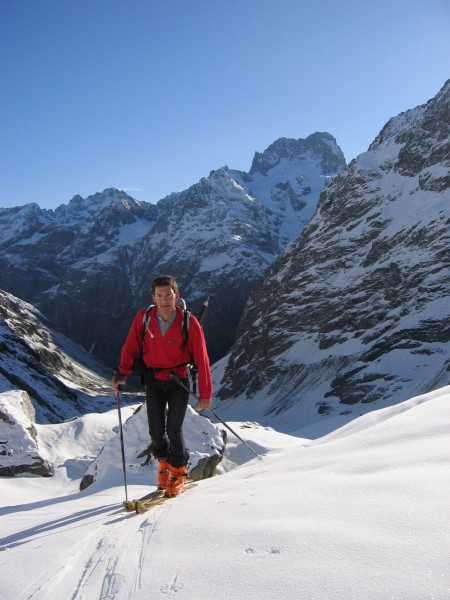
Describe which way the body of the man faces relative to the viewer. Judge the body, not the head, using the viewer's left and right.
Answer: facing the viewer
